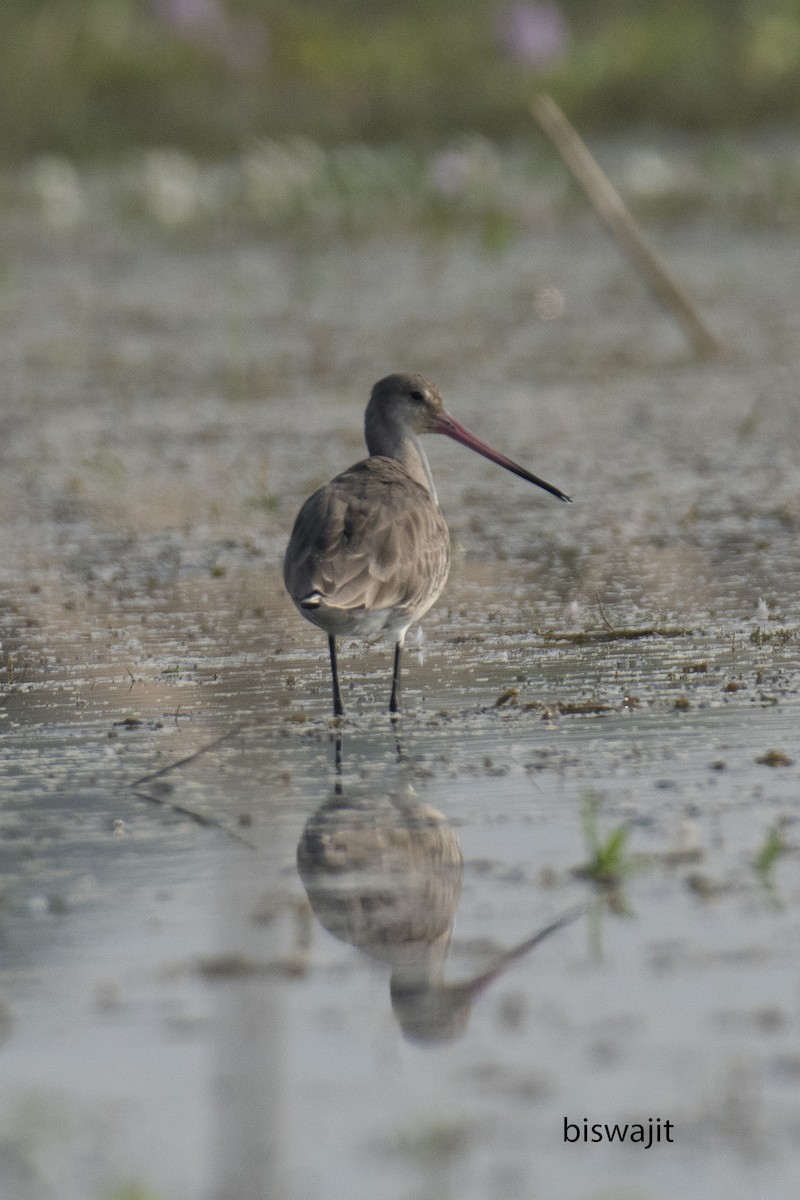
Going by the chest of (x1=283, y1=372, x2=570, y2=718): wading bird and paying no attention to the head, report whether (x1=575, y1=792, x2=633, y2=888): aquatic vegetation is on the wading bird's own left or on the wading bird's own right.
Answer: on the wading bird's own right

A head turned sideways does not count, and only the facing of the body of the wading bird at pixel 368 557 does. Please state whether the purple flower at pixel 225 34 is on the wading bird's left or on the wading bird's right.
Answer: on the wading bird's left

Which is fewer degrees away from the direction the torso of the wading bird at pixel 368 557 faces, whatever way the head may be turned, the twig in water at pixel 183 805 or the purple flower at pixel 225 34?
the purple flower

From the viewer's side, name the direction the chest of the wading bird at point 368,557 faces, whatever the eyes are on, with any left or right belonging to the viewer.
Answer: facing away from the viewer and to the right of the viewer

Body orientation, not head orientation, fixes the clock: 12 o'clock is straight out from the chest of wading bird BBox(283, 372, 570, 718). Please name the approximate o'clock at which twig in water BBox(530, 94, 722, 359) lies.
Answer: The twig in water is roughly at 11 o'clock from the wading bird.

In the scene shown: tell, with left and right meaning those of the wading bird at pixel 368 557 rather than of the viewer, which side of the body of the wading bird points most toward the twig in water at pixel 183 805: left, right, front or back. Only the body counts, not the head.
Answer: back

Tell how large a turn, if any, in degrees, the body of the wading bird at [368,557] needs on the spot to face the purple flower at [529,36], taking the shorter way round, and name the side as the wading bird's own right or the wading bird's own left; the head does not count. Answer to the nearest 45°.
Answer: approximately 45° to the wading bird's own left

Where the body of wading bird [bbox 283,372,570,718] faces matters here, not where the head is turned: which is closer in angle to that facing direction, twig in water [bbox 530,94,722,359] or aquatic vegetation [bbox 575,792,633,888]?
the twig in water
